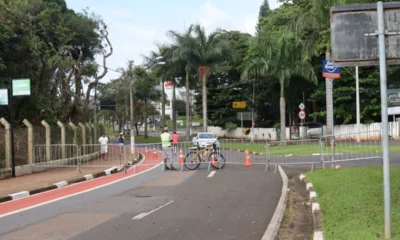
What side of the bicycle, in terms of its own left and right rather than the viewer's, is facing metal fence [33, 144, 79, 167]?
back

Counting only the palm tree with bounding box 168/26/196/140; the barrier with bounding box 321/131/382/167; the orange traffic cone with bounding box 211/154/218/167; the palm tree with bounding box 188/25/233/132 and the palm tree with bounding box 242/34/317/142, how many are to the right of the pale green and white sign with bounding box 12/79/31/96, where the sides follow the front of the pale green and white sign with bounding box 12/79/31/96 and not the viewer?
0

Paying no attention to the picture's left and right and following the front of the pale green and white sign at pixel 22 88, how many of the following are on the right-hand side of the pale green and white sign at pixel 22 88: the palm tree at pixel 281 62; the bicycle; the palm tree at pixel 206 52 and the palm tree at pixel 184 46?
0

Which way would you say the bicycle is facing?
to the viewer's right

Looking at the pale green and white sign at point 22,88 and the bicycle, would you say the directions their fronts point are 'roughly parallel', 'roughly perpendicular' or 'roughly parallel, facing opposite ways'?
roughly perpendicular

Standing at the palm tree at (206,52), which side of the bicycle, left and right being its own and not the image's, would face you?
left

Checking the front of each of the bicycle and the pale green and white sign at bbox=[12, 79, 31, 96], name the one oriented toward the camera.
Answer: the pale green and white sign

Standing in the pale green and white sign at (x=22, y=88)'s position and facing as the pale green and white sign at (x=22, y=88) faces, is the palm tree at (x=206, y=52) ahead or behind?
behind

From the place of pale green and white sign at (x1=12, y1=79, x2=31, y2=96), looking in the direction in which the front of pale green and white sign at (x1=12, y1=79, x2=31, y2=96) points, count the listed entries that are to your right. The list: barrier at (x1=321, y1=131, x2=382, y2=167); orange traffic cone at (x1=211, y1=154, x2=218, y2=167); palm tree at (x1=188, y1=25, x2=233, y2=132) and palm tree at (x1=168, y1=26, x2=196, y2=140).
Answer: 0

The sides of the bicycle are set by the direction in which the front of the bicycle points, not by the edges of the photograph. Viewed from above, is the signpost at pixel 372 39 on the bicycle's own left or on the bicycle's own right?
on the bicycle's own right

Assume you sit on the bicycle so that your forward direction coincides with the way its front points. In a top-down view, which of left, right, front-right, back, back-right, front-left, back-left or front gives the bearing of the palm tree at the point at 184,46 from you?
left

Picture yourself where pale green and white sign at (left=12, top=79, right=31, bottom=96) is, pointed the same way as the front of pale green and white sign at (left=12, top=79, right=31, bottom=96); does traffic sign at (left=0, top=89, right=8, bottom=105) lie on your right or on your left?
on your right

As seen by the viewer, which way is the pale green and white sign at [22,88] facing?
toward the camera

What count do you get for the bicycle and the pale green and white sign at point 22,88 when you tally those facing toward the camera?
1
